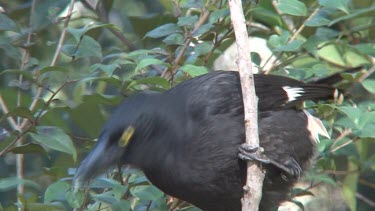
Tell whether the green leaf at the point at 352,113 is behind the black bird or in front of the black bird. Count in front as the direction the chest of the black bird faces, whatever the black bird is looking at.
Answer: behind

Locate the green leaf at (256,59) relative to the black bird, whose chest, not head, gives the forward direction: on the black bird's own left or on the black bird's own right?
on the black bird's own right

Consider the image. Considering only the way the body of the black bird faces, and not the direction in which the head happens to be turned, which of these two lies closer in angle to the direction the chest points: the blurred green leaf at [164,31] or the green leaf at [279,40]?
the blurred green leaf

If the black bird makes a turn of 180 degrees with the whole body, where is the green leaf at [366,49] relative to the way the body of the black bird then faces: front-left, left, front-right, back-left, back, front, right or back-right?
front-left

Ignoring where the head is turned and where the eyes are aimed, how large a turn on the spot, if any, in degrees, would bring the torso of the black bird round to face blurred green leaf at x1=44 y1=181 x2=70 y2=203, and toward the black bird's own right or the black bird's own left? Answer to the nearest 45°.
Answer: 0° — it already faces it

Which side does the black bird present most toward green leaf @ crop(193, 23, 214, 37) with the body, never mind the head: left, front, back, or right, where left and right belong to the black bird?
right

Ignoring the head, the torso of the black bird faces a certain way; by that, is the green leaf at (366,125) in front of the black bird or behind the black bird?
behind

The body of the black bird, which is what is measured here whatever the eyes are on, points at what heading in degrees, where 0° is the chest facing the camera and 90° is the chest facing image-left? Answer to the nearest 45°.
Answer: approximately 90°

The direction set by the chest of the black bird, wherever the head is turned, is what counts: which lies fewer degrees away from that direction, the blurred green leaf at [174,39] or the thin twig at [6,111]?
the thin twig

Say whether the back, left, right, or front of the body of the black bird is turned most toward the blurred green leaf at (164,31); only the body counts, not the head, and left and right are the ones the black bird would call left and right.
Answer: right
